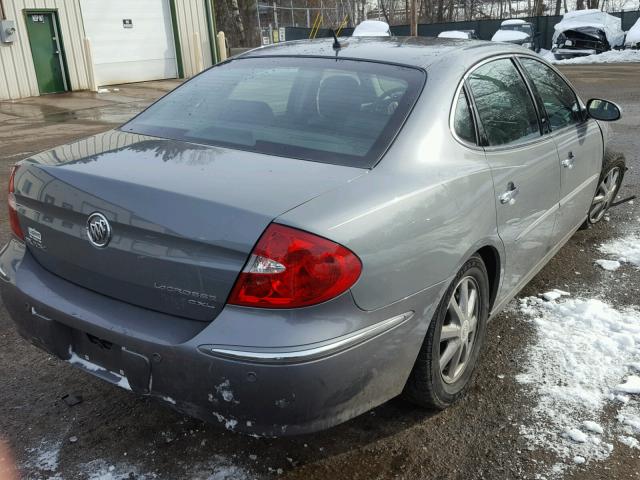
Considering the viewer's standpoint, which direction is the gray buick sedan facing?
facing away from the viewer and to the right of the viewer

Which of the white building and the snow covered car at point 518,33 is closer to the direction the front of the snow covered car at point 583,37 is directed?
the white building

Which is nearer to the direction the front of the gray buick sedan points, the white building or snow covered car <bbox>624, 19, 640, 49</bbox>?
the snow covered car

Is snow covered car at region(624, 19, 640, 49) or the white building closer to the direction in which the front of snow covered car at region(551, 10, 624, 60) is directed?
the white building

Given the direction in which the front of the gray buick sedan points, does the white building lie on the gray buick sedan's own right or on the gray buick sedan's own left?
on the gray buick sedan's own left

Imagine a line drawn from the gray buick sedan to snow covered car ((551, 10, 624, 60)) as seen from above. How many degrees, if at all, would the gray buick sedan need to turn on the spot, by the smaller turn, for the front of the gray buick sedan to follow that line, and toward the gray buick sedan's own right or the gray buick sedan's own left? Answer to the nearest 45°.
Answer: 0° — it already faces it

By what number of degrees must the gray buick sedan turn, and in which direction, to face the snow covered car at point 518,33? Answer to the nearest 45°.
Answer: approximately 45° to its left

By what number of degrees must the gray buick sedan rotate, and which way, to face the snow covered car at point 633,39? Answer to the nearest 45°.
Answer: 0° — it already faces it

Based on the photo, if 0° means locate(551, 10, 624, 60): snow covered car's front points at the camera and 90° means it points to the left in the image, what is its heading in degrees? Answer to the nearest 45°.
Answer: approximately 45°

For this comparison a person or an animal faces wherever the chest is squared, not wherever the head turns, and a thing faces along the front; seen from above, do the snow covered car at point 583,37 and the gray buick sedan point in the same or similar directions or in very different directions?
very different directions
